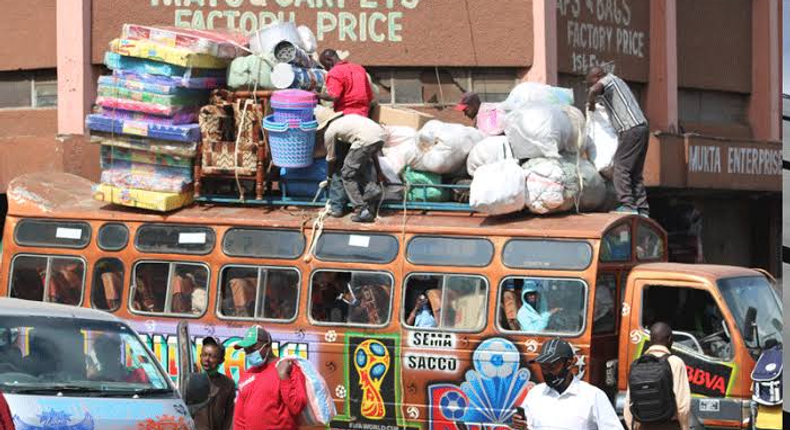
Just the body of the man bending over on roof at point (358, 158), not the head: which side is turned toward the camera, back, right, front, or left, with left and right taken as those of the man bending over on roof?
left

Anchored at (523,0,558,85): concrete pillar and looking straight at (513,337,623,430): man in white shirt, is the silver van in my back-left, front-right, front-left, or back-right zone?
front-right

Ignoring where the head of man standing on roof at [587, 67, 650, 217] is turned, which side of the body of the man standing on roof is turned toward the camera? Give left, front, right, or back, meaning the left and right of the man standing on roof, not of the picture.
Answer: left

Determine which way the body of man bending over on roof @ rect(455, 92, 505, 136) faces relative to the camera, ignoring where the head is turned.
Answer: to the viewer's left

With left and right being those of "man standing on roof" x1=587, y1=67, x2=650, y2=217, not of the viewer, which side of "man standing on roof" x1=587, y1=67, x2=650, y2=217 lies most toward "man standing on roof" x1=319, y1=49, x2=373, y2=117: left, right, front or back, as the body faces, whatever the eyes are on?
front

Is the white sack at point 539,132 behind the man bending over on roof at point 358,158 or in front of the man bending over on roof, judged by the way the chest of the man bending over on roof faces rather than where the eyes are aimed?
behind

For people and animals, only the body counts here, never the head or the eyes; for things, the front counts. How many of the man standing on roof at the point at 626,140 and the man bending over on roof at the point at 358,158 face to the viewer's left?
2

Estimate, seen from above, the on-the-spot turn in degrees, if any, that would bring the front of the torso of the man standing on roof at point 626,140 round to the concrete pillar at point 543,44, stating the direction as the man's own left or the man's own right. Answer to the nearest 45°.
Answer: approximately 90° to the man's own right

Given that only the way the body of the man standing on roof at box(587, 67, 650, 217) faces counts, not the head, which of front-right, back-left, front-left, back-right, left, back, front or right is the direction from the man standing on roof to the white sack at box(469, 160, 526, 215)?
front-left
